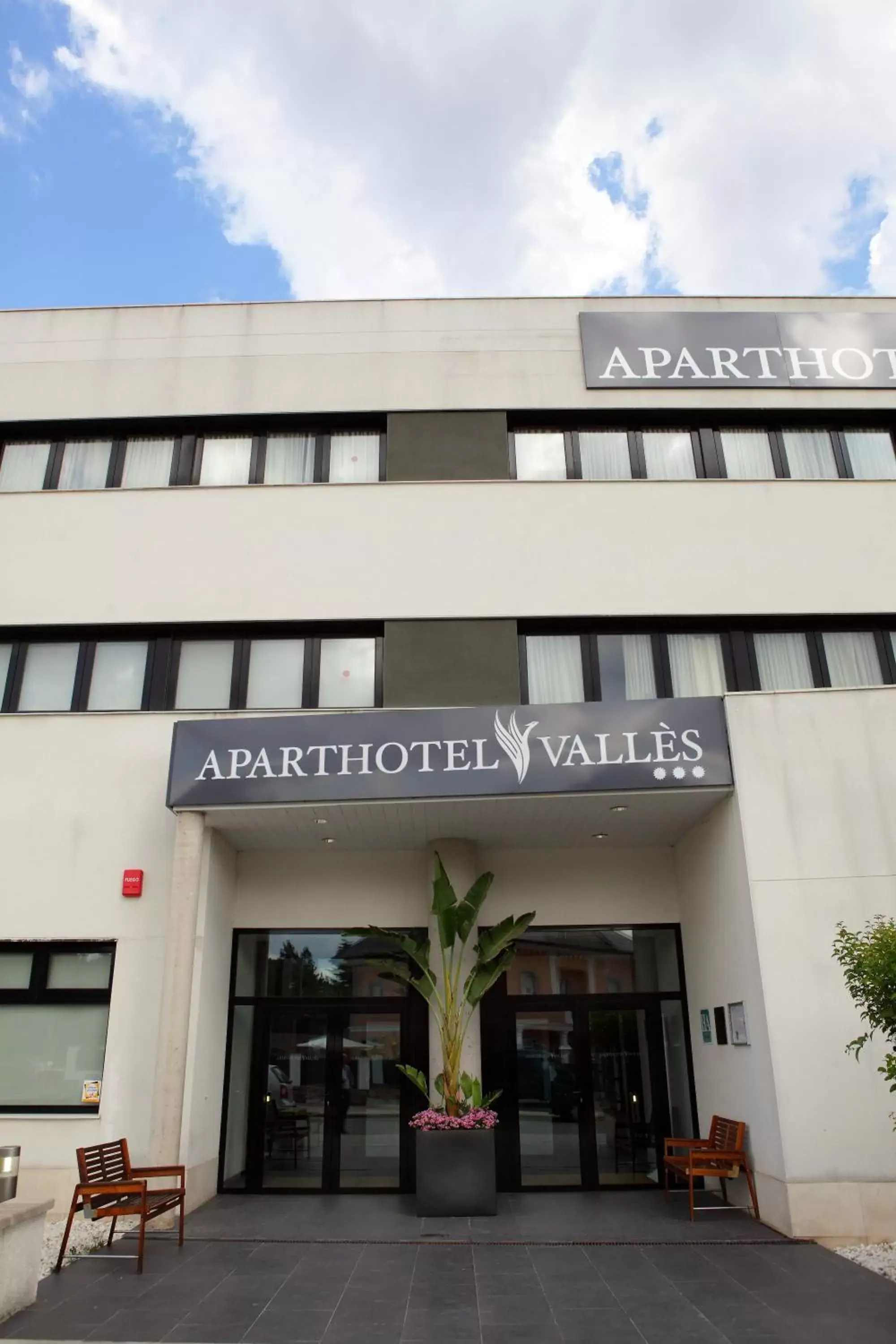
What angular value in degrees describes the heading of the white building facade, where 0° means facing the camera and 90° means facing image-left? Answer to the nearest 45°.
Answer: approximately 0°

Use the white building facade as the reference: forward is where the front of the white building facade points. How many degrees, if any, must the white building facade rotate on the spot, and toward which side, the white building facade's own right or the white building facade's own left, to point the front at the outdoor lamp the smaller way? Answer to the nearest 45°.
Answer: approximately 45° to the white building facade's own right
